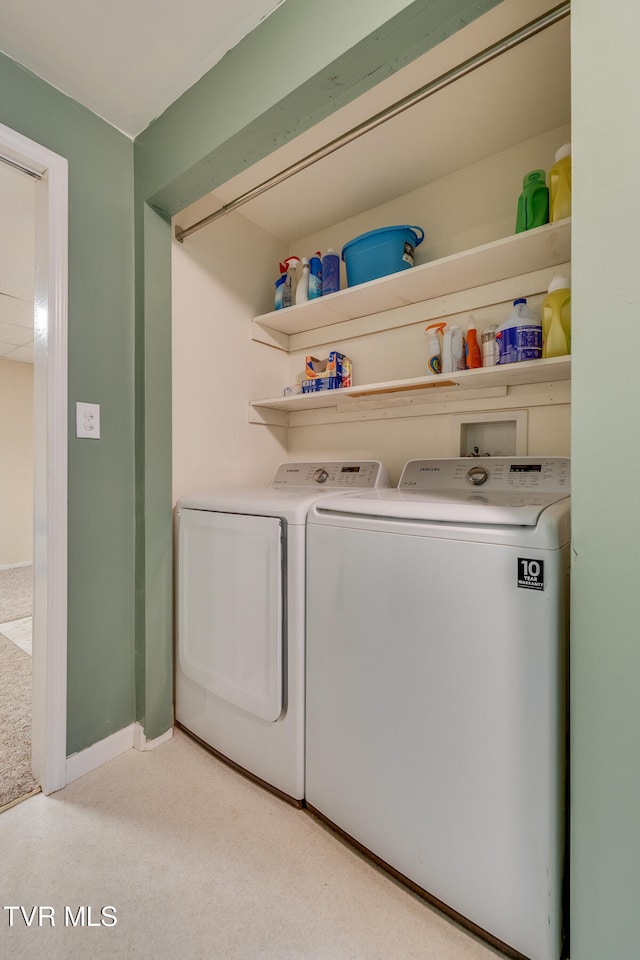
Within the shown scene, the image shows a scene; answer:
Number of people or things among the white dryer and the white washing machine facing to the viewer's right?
0

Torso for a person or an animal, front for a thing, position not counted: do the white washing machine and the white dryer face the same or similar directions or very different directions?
same or similar directions

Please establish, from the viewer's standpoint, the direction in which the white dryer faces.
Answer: facing the viewer and to the left of the viewer

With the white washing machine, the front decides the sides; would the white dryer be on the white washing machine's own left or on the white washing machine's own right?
on the white washing machine's own right

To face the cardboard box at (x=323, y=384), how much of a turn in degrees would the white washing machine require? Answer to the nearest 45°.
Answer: approximately 90° to its right
